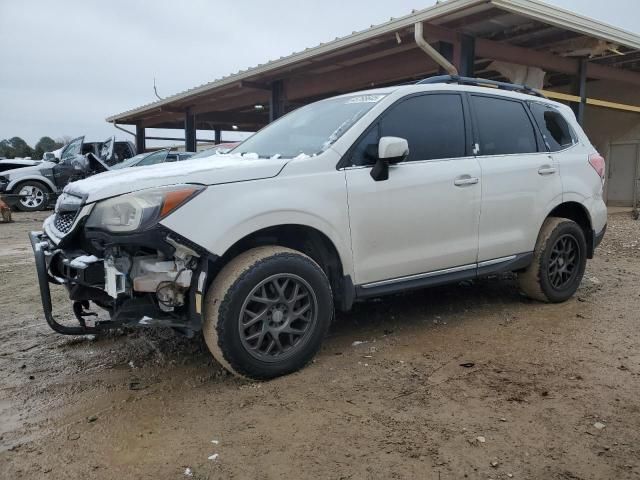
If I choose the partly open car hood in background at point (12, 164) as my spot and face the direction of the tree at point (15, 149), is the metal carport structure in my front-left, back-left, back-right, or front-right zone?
back-right

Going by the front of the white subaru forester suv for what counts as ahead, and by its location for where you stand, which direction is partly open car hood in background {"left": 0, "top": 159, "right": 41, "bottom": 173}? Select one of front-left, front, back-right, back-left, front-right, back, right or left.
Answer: right

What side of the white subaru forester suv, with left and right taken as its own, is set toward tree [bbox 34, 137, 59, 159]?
right

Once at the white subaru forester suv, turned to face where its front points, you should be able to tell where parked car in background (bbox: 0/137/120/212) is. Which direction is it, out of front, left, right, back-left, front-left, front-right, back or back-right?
right

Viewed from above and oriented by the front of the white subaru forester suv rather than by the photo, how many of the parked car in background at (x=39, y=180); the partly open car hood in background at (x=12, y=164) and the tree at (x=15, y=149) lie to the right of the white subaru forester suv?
3

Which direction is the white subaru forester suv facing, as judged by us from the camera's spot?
facing the viewer and to the left of the viewer

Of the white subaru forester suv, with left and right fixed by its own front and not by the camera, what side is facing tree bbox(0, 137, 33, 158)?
right
